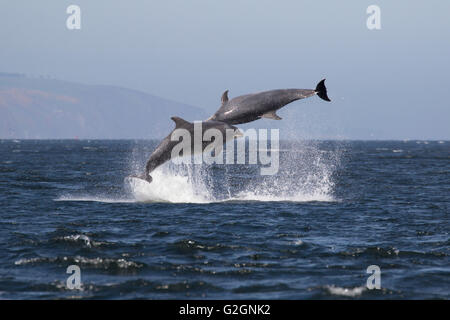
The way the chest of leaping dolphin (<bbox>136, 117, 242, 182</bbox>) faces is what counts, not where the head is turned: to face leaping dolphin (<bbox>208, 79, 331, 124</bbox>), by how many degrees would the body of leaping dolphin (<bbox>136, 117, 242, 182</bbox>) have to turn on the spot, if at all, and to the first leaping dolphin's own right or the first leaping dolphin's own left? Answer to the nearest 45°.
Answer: approximately 45° to the first leaping dolphin's own right

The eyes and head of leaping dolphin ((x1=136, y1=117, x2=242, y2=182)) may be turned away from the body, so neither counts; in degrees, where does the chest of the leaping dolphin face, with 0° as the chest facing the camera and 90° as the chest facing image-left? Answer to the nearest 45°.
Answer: approximately 270°
